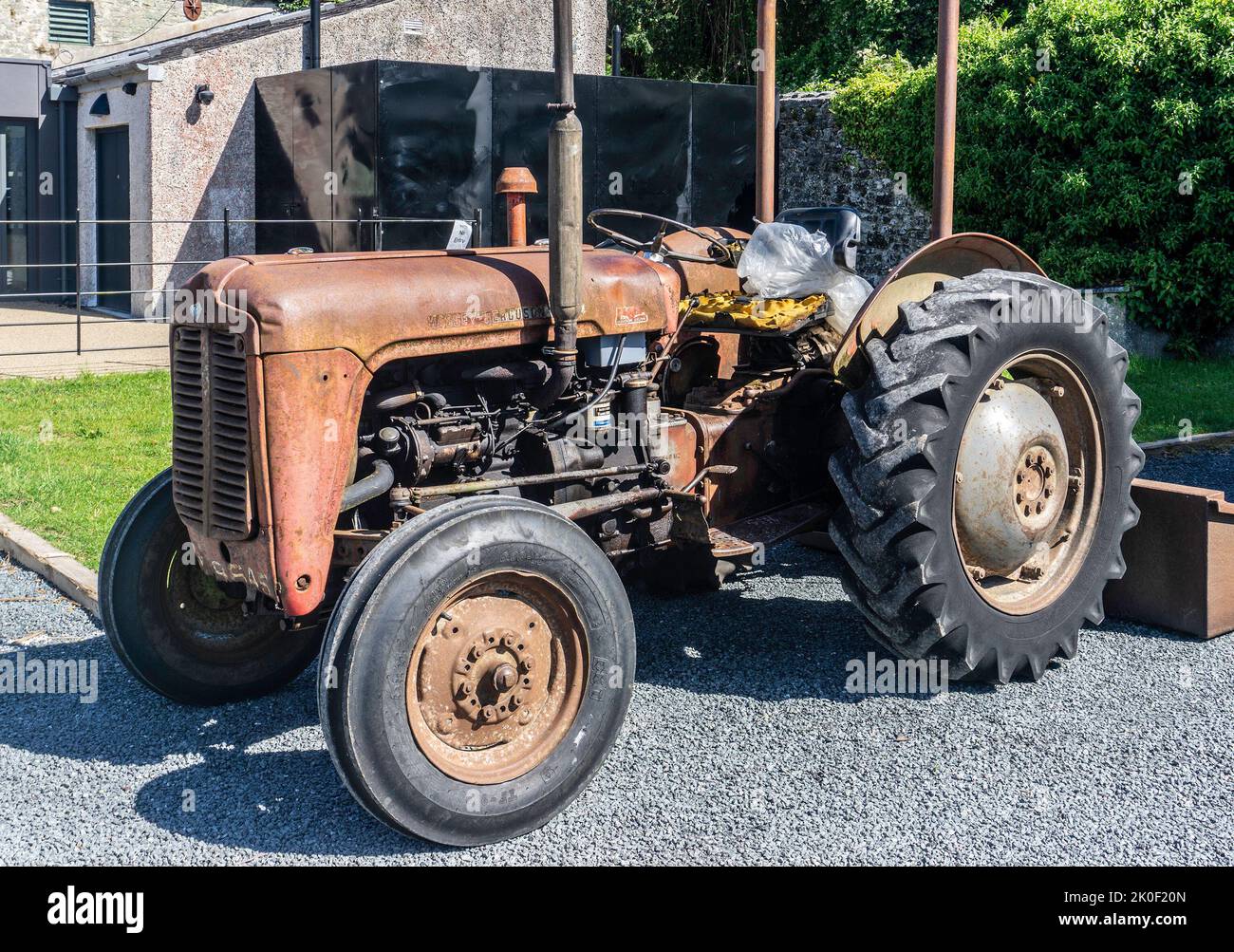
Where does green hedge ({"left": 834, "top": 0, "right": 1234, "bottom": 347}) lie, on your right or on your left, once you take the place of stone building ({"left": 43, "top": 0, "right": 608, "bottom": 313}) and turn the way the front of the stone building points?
on your left

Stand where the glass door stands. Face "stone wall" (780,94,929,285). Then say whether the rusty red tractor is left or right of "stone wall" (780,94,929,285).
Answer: right

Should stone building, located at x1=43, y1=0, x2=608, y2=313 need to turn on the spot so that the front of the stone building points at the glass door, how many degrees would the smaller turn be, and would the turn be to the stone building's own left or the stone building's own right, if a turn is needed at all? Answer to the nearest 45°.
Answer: approximately 90° to the stone building's own right

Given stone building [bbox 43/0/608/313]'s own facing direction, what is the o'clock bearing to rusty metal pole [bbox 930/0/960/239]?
The rusty metal pole is roughly at 10 o'clock from the stone building.

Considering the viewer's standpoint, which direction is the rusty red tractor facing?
facing the viewer and to the left of the viewer

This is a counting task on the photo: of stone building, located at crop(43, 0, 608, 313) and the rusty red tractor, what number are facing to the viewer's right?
0

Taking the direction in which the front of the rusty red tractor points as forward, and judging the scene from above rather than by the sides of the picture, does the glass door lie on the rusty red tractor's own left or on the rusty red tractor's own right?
on the rusty red tractor's own right

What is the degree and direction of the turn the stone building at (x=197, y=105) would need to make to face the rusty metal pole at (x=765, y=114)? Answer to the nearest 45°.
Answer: approximately 45° to its left

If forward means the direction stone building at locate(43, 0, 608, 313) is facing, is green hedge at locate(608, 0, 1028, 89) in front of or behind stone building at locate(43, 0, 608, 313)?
behind
